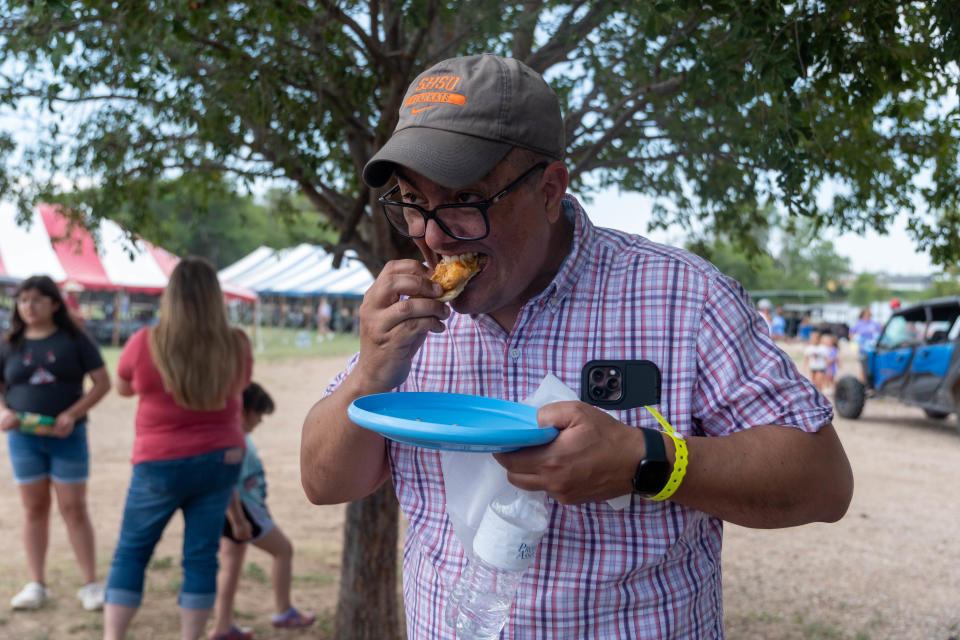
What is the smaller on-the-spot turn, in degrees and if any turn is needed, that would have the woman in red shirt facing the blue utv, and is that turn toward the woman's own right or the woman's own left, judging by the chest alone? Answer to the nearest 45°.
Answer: approximately 45° to the woman's own right

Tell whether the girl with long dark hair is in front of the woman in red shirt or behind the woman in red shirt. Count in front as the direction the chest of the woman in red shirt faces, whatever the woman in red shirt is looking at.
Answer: in front

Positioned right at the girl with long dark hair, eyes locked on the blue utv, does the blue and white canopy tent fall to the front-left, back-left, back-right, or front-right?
front-left

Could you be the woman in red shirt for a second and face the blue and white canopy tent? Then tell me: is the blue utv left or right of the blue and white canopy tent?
right

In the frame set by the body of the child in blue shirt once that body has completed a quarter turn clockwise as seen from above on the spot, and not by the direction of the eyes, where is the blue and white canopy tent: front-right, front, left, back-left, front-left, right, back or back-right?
back

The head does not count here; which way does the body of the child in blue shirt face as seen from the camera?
to the viewer's right

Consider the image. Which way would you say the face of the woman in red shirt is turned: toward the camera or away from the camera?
away from the camera

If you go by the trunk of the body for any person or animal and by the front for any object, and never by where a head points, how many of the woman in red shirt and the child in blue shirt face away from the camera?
1

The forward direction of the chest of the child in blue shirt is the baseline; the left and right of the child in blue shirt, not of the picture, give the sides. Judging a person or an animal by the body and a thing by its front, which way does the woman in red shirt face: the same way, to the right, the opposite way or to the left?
to the left

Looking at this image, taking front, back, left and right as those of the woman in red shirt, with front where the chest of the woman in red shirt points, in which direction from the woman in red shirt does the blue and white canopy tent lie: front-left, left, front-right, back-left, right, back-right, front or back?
front

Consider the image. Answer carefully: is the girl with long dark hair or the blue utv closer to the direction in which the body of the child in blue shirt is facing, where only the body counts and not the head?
the blue utv

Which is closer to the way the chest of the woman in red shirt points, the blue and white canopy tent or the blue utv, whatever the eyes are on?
the blue and white canopy tent

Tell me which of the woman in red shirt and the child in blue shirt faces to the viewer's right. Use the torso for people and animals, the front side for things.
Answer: the child in blue shirt

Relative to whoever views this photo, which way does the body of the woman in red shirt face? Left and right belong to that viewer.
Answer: facing away from the viewer

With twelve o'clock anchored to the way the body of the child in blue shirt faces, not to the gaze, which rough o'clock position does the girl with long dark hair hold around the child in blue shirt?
The girl with long dark hair is roughly at 7 o'clock from the child in blue shirt.
